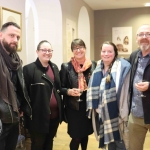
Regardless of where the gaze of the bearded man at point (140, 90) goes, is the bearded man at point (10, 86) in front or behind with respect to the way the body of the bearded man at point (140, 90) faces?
in front

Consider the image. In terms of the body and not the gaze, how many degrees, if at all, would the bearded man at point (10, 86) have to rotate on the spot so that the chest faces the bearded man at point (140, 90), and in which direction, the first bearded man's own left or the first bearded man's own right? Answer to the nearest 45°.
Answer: approximately 45° to the first bearded man's own left

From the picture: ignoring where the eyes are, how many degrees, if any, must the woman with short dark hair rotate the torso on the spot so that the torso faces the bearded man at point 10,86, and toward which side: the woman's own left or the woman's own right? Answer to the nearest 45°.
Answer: approximately 45° to the woman's own right

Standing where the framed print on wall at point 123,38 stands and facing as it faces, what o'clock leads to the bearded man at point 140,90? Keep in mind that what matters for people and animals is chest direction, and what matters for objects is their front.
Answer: The bearded man is roughly at 12 o'clock from the framed print on wall.

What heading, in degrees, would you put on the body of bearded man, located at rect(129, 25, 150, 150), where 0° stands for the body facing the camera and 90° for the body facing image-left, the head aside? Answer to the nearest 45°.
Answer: approximately 45°

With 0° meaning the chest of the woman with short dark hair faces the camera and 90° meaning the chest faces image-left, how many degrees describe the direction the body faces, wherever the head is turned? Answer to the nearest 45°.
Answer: approximately 0°

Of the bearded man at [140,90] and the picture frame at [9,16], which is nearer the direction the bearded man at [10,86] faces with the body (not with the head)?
the bearded man

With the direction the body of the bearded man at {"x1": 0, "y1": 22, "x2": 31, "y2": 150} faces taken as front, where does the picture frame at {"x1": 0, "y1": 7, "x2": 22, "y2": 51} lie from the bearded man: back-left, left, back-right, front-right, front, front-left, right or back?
back-left

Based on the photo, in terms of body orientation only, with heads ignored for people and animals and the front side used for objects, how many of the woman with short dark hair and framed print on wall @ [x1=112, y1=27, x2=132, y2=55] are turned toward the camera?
2

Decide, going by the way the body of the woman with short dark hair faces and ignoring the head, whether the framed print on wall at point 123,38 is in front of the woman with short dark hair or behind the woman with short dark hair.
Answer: behind

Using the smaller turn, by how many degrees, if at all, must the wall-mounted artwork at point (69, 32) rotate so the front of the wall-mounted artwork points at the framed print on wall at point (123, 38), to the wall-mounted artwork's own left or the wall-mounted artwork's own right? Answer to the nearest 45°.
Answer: approximately 90° to the wall-mounted artwork's own left

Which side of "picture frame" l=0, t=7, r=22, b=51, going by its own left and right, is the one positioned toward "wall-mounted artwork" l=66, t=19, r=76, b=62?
left
